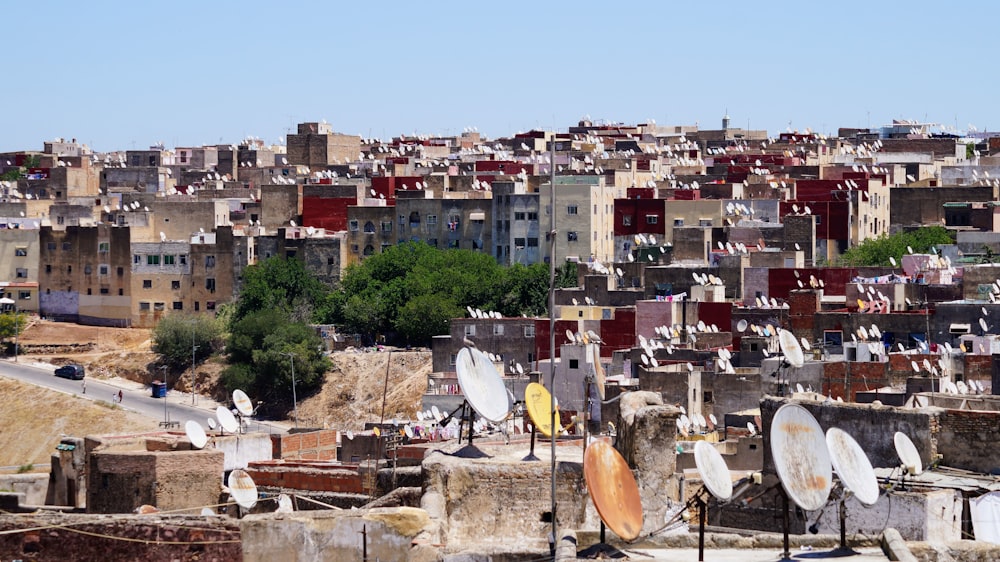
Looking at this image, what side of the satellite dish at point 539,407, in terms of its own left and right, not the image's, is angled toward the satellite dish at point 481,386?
back

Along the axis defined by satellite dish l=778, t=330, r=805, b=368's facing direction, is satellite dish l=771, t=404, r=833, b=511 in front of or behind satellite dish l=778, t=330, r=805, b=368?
in front
